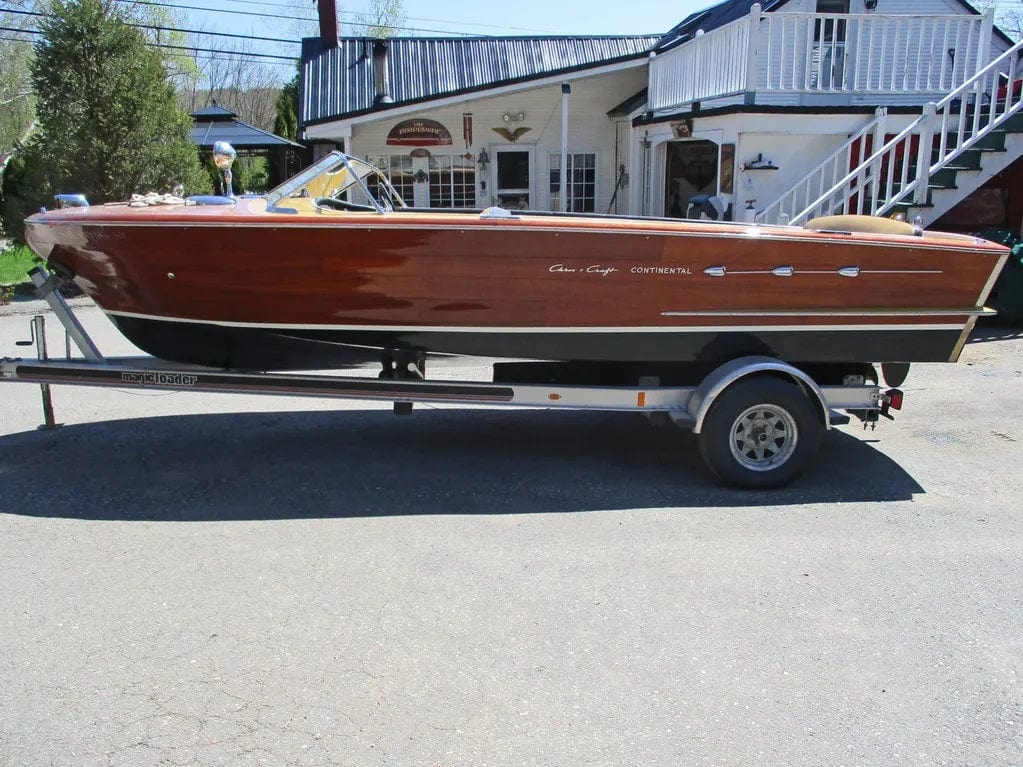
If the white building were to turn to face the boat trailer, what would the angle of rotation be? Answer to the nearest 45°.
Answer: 0° — it already faces it

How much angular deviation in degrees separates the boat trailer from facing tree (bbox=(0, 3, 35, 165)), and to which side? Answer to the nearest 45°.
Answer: approximately 45° to its right

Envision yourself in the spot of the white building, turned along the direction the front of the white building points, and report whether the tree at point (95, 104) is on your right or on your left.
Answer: on your right

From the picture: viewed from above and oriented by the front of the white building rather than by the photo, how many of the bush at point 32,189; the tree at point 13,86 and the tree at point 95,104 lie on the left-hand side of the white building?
0

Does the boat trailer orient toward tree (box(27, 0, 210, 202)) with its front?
no

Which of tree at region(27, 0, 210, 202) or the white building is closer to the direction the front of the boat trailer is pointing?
the tree

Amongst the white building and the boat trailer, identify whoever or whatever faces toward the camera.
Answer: the white building

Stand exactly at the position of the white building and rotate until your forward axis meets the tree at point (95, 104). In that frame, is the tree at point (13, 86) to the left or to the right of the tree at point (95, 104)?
right

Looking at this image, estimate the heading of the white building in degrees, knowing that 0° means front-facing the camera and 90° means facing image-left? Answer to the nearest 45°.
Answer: approximately 0°

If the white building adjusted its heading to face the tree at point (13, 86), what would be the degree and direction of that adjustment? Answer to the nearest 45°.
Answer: approximately 135° to its right

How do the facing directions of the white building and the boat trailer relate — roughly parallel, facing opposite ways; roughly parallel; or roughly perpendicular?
roughly perpendicular

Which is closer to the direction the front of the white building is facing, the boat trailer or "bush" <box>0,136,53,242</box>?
the boat trailer

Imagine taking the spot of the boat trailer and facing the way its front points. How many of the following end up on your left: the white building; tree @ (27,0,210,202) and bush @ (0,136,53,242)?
0

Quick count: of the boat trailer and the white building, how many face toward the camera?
1

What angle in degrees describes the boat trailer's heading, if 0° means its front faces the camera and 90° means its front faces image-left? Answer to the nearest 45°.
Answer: approximately 90°

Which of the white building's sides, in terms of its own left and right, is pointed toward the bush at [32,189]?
right
